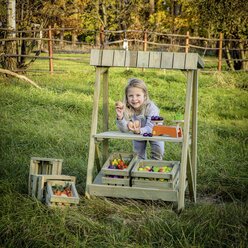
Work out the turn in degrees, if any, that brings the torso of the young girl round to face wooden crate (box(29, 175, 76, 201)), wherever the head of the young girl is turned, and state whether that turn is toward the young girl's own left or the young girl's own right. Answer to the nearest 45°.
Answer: approximately 45° to the young girl's own right

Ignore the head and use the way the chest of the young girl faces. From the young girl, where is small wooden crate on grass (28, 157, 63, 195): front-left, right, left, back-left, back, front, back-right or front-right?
right

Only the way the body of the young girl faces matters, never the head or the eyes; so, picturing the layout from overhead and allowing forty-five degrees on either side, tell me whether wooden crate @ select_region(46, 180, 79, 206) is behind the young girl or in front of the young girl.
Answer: in front

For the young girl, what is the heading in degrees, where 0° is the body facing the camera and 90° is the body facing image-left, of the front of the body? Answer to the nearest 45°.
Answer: approximately 0°
